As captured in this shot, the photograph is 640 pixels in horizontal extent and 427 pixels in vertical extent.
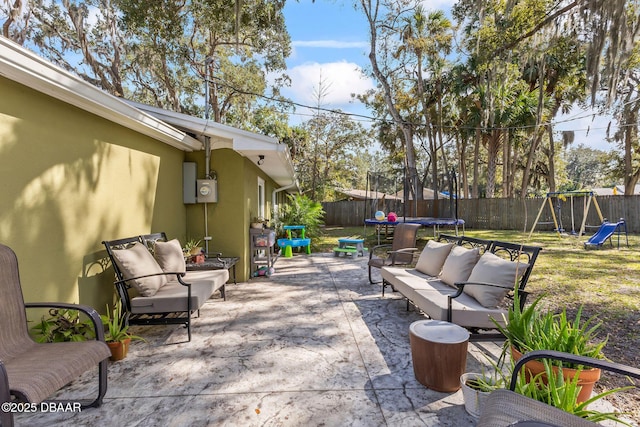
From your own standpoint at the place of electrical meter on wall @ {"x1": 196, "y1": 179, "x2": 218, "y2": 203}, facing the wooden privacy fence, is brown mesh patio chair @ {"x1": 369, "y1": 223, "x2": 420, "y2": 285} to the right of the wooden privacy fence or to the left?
right

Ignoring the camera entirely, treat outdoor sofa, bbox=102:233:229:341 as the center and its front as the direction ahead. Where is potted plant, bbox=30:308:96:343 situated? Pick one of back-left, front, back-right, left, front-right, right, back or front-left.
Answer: right

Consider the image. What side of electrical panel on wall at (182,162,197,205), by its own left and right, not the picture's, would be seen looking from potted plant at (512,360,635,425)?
front

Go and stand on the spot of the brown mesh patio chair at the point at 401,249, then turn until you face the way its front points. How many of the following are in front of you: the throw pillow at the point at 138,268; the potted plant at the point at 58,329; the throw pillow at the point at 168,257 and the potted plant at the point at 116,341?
4

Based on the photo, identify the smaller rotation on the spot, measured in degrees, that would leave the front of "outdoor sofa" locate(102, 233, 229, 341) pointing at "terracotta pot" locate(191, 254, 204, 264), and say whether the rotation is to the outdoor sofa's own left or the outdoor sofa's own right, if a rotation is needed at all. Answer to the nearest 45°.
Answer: approximately 135° to the outdoor sofa's own left

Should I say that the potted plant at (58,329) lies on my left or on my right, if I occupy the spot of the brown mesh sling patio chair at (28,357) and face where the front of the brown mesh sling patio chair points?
on my left

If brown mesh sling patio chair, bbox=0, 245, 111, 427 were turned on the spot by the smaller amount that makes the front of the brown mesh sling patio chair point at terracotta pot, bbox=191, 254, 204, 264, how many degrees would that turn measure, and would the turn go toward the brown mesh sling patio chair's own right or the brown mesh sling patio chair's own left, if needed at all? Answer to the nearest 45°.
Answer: approximately 90° to the brown mesh sling patio chair's own left

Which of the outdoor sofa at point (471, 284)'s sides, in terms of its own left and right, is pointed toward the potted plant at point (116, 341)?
front

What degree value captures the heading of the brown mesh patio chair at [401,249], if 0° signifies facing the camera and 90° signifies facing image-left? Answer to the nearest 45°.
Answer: approximately 45°

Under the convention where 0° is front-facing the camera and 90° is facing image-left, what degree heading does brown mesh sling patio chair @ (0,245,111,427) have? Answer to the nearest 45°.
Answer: approximately 315°

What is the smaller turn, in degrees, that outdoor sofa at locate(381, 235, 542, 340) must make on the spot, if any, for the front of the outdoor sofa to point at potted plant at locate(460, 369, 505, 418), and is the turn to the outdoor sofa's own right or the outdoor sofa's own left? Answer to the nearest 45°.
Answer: approximately 45° to the outdoor sofa's own left

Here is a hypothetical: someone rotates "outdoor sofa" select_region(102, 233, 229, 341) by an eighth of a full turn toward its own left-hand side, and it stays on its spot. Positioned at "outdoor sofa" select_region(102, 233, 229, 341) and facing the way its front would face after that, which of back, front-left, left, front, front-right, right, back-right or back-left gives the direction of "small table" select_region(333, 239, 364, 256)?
front-left
